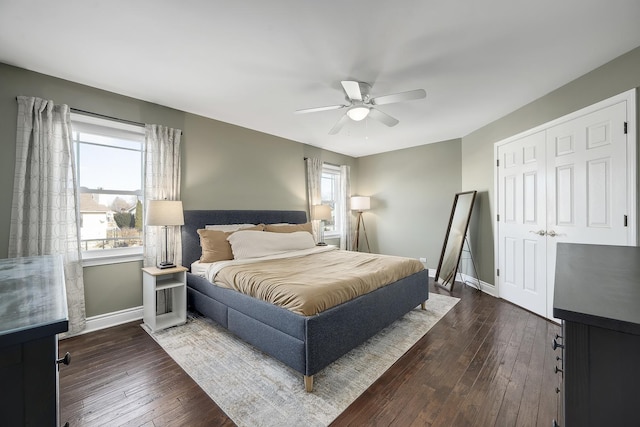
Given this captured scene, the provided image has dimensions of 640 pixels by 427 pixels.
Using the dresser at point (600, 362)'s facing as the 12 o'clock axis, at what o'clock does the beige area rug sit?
The beige area rug is roughly at 12 o'clock from the dresser.

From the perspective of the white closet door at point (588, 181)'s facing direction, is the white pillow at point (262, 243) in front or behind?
in front

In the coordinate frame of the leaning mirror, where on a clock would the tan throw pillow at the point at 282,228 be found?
The tan throw pillow is roughly at 12 o'clock from the leaning mirror.

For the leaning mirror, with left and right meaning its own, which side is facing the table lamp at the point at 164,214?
front

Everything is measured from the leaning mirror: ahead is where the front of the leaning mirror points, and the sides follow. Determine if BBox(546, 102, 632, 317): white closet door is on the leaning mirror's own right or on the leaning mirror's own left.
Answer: on the leaning mirror's own left

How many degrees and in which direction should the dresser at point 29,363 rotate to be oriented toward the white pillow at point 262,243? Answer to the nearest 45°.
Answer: approximately 45° to its left

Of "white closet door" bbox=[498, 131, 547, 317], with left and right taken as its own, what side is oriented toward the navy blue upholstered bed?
front

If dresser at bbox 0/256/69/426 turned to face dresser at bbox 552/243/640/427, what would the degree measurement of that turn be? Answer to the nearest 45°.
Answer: approximately 45° to its right

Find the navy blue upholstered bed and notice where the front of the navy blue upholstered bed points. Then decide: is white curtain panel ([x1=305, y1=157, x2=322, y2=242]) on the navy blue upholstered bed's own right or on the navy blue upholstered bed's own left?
on the navy blue upholstered bed's own left

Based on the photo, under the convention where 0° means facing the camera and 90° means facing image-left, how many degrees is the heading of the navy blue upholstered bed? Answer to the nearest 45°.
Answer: approximately 315°

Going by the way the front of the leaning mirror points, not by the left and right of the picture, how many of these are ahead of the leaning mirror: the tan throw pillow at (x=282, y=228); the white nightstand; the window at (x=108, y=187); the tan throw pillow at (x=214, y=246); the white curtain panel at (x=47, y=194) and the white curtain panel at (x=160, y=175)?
6

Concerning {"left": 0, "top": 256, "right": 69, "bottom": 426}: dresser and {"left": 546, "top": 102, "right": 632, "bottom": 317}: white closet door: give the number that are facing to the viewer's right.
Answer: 1

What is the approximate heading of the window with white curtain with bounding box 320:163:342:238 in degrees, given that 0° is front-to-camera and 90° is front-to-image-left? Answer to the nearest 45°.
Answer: approximately 315°

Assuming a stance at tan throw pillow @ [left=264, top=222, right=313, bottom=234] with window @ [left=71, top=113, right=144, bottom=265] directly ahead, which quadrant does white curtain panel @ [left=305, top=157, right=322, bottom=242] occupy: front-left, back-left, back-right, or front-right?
back-right

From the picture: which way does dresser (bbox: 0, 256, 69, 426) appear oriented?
to the viewer's right

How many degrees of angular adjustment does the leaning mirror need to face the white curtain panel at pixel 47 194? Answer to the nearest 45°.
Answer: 0° — it already faces it

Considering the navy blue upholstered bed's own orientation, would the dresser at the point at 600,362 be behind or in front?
in front
